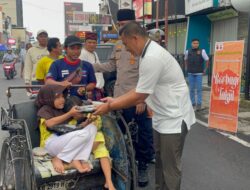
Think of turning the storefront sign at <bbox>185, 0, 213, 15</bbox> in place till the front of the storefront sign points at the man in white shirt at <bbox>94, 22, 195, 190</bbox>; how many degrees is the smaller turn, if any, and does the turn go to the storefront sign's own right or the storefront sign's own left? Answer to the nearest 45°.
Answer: approximately 45° to the storefront sign's own left

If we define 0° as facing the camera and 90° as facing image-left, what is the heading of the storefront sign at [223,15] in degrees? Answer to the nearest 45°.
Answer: approximately 45°

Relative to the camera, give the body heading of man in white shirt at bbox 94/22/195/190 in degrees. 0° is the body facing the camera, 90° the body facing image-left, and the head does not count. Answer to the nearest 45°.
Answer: approximately 90°

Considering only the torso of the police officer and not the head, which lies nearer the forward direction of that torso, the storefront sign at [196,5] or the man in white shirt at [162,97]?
the man in white shirt

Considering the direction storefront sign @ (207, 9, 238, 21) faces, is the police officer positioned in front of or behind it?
in front

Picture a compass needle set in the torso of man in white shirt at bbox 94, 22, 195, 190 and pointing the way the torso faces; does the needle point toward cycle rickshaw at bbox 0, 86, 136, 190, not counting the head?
yes

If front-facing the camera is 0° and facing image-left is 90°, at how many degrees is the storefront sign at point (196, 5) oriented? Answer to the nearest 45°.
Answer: approximately 45°

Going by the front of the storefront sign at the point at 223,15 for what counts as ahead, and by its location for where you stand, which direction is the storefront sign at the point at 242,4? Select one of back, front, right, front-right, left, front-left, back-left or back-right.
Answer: front-left

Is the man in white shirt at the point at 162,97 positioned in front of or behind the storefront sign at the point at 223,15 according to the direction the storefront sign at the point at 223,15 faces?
in front

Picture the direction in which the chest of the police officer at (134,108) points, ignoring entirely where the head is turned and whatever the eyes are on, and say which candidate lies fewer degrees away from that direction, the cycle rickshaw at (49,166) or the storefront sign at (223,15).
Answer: the cycle rickshaw
